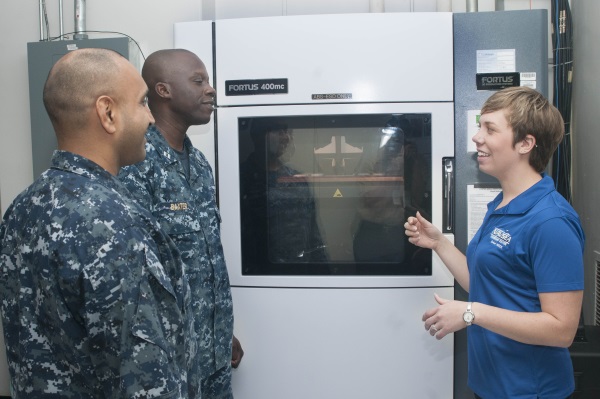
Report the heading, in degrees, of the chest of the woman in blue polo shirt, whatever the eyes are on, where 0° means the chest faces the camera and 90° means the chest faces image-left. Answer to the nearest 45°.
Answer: approximately 90°

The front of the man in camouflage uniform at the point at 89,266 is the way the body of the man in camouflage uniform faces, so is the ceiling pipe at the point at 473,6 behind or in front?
in front

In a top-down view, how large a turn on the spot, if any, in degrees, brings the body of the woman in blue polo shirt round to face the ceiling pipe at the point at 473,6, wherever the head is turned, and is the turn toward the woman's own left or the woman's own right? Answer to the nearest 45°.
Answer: approximately 90° to the woman's own right

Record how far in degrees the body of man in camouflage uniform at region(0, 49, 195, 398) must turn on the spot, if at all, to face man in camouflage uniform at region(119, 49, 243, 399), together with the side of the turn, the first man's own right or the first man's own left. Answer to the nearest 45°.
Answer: approximately 45° to the first man's own left

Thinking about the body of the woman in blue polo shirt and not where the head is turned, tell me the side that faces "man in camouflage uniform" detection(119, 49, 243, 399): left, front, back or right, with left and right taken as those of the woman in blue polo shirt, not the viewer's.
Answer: front

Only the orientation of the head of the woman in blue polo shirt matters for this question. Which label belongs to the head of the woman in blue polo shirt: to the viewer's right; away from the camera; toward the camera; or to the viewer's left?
to the viewer's left

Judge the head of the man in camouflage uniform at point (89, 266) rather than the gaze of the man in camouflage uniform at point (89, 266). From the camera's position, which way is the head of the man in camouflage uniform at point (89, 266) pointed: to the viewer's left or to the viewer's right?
to the viewer's right

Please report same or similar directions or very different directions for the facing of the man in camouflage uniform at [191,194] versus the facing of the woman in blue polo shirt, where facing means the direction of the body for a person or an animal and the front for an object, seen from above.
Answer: very different directions

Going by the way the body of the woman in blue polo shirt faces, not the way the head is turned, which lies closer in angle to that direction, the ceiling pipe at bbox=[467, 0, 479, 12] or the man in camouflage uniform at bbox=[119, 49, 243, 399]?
the man in camouflage uniform

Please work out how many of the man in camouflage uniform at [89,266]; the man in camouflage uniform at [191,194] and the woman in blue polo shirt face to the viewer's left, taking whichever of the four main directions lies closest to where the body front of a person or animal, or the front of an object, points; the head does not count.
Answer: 1

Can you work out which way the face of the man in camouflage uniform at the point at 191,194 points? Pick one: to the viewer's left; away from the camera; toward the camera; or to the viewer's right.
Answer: to the viewer's right
